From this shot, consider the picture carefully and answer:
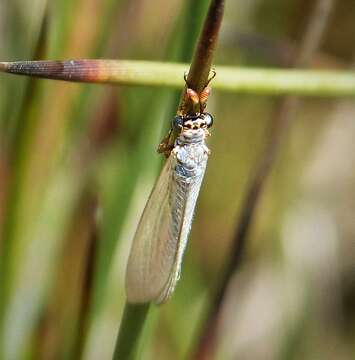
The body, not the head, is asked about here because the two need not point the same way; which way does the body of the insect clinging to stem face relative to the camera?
away from the camera
